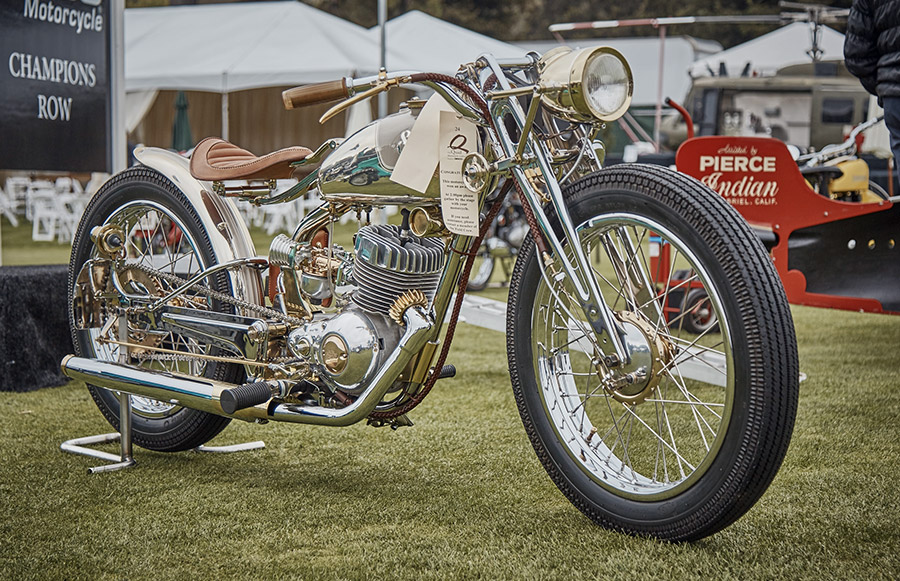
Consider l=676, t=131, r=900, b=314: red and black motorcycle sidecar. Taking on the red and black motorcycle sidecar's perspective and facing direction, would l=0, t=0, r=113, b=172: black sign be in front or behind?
behind

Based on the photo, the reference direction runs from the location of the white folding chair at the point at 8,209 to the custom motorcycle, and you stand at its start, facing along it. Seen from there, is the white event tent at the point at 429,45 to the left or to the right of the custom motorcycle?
left

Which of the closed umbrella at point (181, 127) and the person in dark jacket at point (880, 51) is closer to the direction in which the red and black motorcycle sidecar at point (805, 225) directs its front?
the person in dark jacket

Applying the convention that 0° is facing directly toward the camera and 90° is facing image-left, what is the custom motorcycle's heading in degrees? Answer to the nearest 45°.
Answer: approximately 315°

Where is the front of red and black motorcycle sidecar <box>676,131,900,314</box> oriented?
to the viewer's right

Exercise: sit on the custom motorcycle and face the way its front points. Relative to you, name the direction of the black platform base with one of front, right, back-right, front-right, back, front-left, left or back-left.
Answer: back

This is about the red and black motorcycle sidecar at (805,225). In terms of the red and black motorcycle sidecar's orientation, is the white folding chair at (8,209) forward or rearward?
rearward

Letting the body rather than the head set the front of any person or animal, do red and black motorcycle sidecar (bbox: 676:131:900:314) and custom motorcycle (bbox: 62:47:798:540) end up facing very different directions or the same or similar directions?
same or similar directions

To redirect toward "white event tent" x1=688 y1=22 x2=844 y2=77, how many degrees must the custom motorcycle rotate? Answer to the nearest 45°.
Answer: approximately 135° to its left

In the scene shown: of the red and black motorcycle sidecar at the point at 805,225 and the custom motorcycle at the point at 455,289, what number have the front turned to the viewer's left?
0

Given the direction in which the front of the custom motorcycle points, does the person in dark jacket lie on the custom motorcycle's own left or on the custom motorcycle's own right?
on the custom motorcycle's own left

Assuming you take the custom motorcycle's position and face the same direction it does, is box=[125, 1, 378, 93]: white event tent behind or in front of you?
behind
